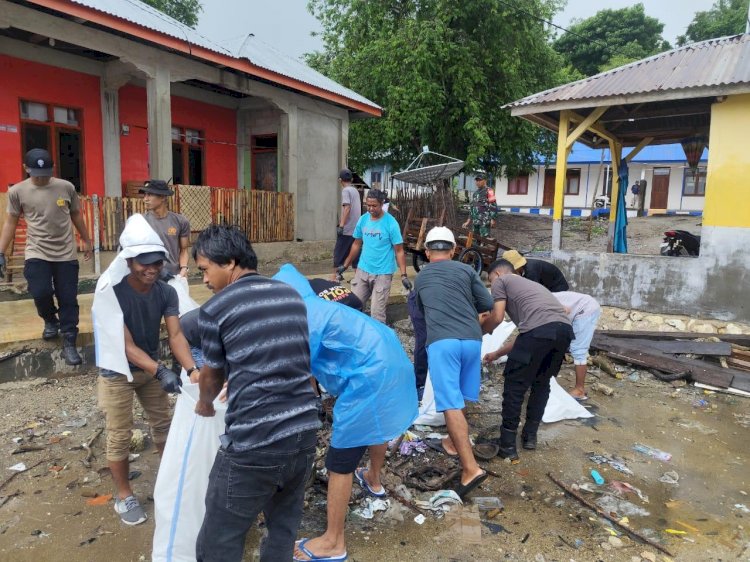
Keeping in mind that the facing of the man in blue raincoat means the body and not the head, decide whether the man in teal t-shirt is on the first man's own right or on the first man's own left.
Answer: on the first man's own right

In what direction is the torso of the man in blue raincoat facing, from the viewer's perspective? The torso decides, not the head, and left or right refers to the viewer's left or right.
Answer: facing to the left of the viewer

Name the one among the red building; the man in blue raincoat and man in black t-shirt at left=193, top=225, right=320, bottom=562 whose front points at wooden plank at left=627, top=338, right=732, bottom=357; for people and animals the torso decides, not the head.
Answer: the red building

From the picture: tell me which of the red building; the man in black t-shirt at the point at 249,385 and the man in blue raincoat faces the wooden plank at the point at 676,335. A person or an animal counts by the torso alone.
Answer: the red building

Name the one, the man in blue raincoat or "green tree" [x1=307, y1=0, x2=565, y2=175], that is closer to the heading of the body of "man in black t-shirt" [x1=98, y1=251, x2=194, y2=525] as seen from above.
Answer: the man in blue raincoat

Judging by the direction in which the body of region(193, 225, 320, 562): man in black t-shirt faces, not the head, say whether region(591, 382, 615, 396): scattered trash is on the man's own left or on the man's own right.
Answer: on the man's own right

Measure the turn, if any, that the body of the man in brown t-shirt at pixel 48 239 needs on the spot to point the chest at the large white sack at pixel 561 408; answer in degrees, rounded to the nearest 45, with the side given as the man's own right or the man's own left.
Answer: approximately 45° to the man's own left

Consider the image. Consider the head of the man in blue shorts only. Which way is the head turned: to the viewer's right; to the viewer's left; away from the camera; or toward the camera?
away from the camera

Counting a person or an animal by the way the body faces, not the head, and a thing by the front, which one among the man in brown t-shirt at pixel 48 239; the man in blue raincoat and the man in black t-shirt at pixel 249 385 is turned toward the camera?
the man in brown t-shirt

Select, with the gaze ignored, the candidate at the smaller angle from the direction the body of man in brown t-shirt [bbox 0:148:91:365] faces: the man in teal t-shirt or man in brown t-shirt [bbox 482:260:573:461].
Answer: the man in brown t-shirt

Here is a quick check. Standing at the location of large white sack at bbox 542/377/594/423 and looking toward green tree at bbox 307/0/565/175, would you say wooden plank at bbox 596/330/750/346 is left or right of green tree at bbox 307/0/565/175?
right

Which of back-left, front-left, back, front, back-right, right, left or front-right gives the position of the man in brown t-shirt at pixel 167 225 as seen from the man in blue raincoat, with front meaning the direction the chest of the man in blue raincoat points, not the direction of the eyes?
front-right

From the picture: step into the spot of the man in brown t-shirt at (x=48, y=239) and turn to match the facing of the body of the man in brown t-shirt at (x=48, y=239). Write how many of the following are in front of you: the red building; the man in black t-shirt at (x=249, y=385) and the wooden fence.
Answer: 1

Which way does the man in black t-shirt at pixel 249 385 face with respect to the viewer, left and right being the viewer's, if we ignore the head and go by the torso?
facing away from the viewer and to the left of the viewer

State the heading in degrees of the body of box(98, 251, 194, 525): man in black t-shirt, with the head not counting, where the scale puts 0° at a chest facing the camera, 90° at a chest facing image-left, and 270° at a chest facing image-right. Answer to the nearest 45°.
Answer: approximately 315°

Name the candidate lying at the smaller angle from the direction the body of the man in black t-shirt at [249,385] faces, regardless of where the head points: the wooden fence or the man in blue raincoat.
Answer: the wooden fence

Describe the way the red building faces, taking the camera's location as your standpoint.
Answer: facing the viewer and to the right of the viewer

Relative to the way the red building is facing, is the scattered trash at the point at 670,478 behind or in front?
in front

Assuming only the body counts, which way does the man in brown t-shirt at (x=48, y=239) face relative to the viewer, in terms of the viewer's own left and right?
facing the viewer
